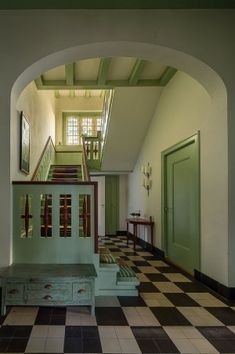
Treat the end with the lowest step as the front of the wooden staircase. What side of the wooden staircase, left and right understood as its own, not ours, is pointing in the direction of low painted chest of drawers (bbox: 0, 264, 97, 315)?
front

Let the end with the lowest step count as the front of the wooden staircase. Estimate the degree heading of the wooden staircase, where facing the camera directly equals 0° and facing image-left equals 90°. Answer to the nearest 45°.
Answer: approximately 0°

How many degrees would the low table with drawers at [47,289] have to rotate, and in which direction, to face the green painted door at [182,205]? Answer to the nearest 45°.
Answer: approximately 135° to its left

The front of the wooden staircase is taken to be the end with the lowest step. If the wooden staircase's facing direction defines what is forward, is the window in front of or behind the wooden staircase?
behind

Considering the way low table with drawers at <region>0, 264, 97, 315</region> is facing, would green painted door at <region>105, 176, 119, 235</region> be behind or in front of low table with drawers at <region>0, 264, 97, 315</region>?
behind

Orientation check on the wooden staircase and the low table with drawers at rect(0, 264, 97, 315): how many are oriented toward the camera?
2

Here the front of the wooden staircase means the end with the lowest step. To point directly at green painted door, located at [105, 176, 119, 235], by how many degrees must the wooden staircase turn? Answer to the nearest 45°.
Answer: approximately 135° to its left

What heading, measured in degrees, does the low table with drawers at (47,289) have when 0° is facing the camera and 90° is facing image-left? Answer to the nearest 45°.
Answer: approximately 0°

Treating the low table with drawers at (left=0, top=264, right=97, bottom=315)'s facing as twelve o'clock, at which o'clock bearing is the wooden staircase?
The wooden staircase is roughly at 6 o'clock from the low table with drawers.
